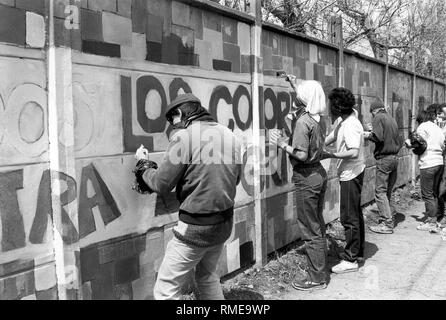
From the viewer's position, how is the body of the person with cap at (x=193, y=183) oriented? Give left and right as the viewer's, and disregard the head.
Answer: facing away from the viewer and to the left of the viewer

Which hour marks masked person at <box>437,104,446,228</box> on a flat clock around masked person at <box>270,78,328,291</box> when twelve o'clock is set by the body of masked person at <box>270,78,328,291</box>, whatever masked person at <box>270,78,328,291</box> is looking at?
masked person at <box>437,104,446,228</box> is roughly at 4 o'clock from masked person at <box>270,78,328,291</box>.

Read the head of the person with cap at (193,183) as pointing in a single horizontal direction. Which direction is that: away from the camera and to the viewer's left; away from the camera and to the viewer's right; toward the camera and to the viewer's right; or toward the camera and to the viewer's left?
away from the camera and to the viewer's left

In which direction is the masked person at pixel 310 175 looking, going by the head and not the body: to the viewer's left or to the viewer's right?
to the viewer's left

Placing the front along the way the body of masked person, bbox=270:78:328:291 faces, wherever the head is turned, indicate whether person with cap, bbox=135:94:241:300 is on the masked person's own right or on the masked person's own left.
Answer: on the masked person's own left

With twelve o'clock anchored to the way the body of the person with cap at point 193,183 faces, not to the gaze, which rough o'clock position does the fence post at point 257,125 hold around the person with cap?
The fence post is roughly at 2 o'clock from the person with cap.

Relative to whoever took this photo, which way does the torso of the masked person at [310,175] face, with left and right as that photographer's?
facing to the left of the viewer

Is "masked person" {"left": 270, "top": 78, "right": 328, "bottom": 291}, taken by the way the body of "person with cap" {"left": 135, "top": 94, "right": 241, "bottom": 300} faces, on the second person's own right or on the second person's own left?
on the second person's own right
